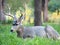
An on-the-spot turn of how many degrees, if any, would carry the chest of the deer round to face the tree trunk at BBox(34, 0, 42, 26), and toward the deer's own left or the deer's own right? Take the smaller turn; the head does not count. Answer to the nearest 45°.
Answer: approximately 90° to the deer's own right

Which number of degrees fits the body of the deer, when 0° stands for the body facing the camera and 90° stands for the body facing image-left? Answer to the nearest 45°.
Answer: approximately 90°
